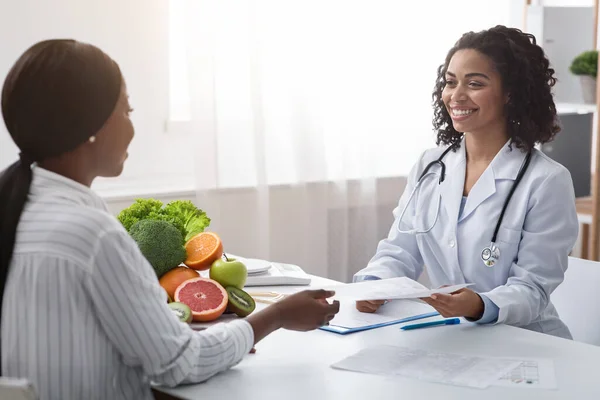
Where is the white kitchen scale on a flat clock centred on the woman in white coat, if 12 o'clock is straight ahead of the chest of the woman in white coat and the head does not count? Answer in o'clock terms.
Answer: The white kitchen scale is roughly at 1 o'clock from the woman in white coat.

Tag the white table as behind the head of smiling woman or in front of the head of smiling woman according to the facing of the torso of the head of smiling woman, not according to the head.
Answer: in front

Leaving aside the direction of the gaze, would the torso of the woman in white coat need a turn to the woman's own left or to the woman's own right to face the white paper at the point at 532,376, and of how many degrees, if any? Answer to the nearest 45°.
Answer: approximately 45° to the woman's own left

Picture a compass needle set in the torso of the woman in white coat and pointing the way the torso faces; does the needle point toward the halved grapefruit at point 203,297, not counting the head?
yes

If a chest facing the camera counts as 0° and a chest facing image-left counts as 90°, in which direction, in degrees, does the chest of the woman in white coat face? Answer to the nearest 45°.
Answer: approximately 45°

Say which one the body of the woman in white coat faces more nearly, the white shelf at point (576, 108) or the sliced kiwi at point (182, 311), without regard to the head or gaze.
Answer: the sliced kiwi

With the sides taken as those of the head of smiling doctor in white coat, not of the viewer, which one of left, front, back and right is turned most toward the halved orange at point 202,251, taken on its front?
front

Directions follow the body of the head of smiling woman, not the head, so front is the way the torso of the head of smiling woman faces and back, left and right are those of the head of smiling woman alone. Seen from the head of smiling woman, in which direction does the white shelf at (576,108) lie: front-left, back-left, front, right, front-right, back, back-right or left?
back-right

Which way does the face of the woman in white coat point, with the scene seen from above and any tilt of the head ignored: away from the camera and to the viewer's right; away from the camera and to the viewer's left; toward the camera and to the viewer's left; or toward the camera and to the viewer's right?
toward the camera and to the viewer's left

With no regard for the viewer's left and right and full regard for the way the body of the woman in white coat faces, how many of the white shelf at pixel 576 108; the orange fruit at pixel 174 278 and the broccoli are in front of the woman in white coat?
2

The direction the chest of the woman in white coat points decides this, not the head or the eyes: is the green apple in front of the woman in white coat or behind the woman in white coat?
in front

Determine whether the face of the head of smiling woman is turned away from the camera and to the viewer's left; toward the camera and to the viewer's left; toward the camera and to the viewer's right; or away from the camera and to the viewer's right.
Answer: toward the camera and to the viewer's left

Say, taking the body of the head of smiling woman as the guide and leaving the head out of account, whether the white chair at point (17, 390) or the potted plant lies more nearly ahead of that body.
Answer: the white chair
